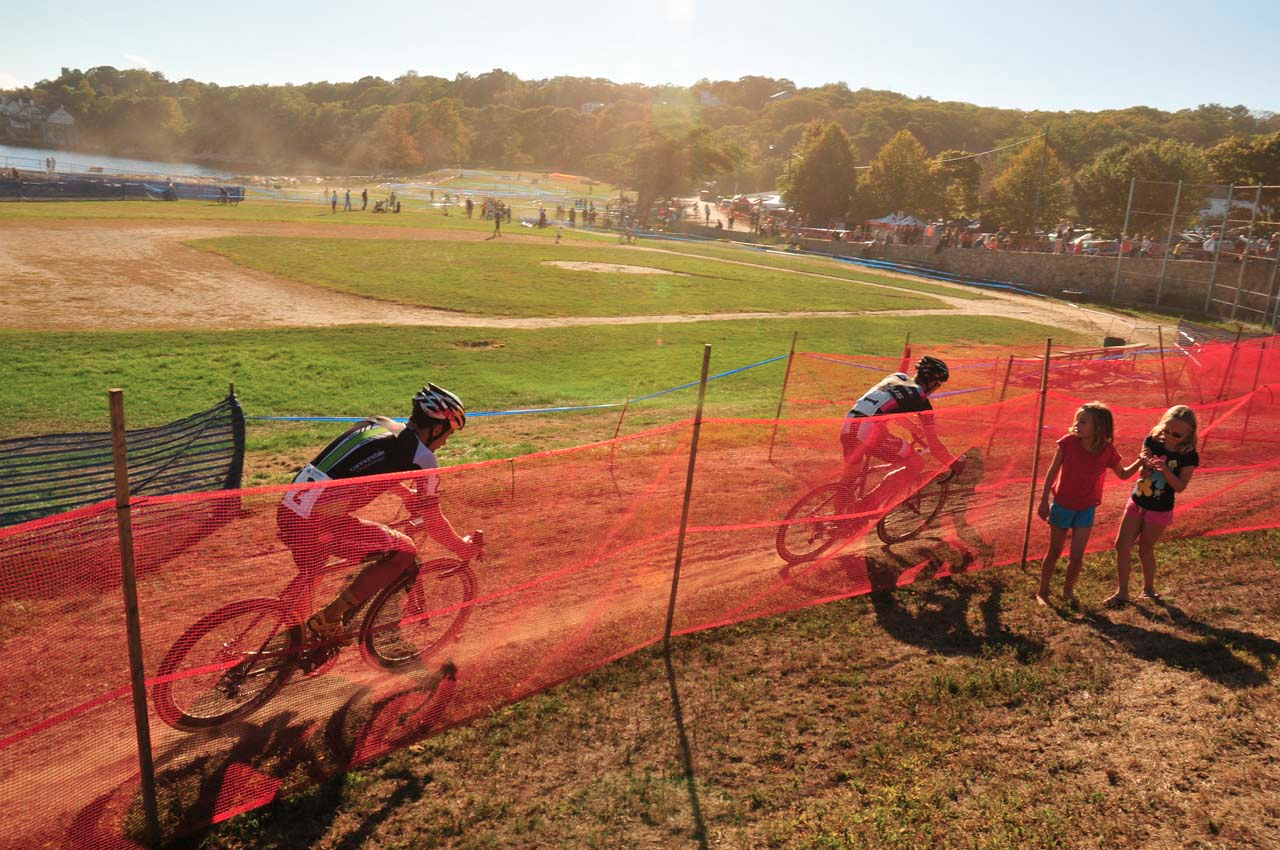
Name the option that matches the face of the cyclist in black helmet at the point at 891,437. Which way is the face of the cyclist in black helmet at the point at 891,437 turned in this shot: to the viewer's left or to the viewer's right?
to the viewer's right

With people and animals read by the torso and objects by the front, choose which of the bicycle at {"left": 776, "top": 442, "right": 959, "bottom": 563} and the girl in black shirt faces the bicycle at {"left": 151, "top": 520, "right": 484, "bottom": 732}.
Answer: the girl in black shirt

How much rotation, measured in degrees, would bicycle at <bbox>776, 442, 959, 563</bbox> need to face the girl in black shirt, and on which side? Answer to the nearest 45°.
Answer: approximately 45° to its right

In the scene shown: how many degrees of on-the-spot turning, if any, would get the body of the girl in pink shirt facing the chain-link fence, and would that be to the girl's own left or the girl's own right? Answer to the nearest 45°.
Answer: approximately 180°

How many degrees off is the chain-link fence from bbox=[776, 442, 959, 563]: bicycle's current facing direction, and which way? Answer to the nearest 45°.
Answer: approximately 45° to its left

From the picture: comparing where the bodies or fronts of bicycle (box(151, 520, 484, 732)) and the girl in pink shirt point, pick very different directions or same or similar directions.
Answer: very different directions

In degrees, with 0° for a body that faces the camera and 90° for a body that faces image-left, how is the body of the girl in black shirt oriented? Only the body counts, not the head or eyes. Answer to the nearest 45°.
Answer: approximately 45°

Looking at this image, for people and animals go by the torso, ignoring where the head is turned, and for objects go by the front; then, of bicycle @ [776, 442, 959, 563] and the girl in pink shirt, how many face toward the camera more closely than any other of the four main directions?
1

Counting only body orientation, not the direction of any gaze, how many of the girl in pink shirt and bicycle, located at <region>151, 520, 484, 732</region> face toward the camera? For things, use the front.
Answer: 1
